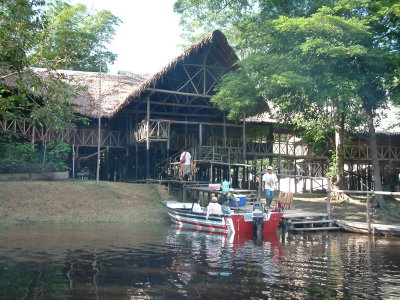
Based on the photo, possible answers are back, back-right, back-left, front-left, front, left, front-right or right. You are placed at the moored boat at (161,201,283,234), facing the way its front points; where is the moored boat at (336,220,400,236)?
back-right

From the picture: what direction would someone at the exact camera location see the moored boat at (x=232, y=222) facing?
facing away from the viewer and to the left of the viewer

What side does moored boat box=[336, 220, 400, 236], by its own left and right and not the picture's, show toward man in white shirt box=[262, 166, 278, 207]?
front

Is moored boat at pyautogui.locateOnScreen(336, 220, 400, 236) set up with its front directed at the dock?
yes

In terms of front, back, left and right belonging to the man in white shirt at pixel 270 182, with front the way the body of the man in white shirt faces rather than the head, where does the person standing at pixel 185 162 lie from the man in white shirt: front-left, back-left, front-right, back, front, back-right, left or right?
back-right

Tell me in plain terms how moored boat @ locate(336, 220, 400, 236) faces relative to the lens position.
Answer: facing to the left of the viewer

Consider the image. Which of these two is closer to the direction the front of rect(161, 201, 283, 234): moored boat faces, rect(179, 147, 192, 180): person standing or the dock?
the person standing

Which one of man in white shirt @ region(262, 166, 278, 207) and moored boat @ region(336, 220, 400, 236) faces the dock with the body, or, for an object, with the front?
the moored boat

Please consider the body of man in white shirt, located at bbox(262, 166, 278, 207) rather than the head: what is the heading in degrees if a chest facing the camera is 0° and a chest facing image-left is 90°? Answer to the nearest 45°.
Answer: approximately 0°

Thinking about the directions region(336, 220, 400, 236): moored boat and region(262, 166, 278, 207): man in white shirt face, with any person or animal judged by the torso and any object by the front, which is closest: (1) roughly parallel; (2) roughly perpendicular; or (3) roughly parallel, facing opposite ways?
roughly perpendicular

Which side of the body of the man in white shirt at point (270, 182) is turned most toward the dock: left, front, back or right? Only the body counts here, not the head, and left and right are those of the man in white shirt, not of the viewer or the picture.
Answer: left
